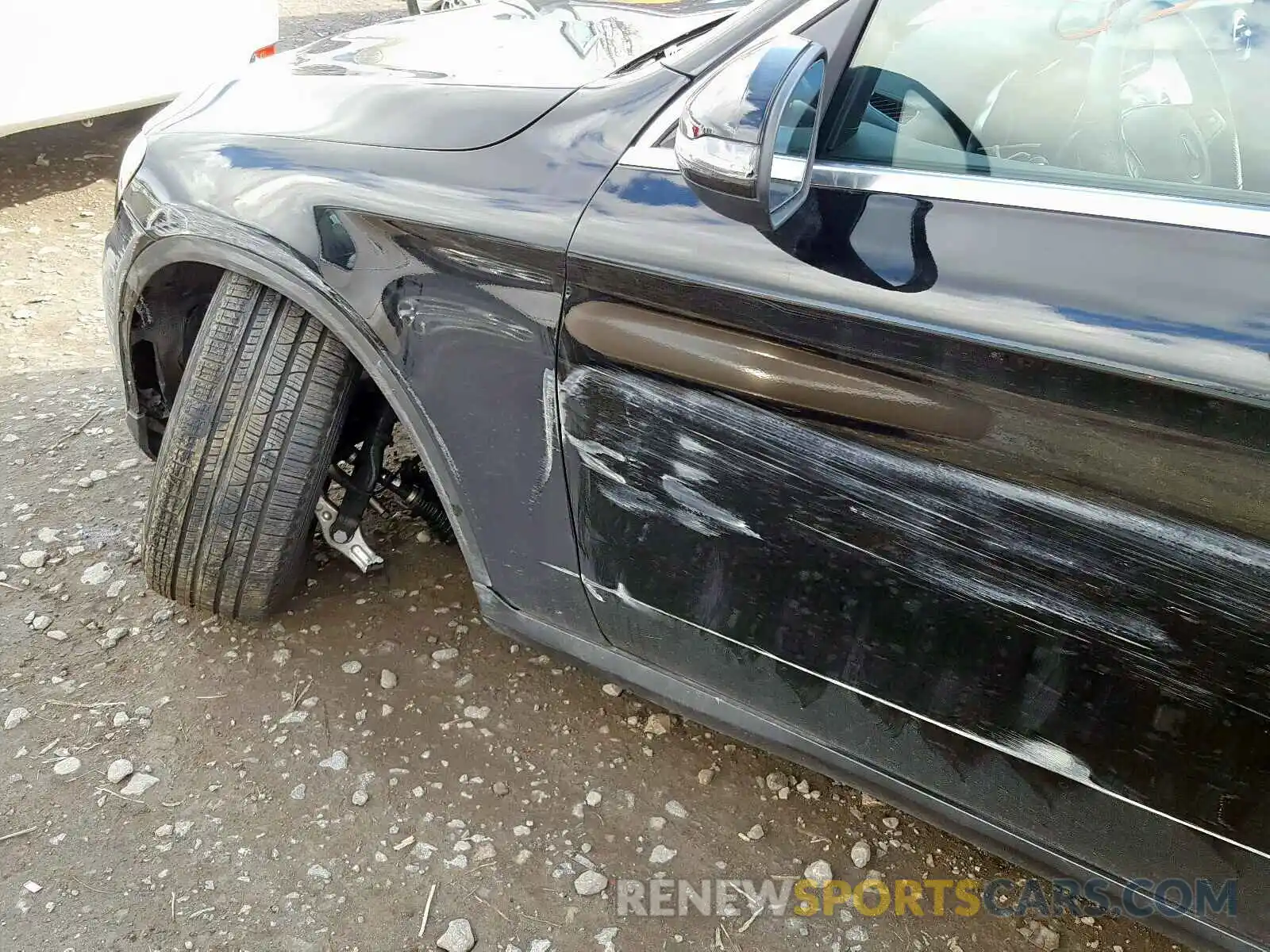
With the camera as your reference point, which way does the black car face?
facing away from the viewer and to the left of the viewer

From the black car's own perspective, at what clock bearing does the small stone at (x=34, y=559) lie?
The small stone is roughly at 11 o'clock from the black car.
